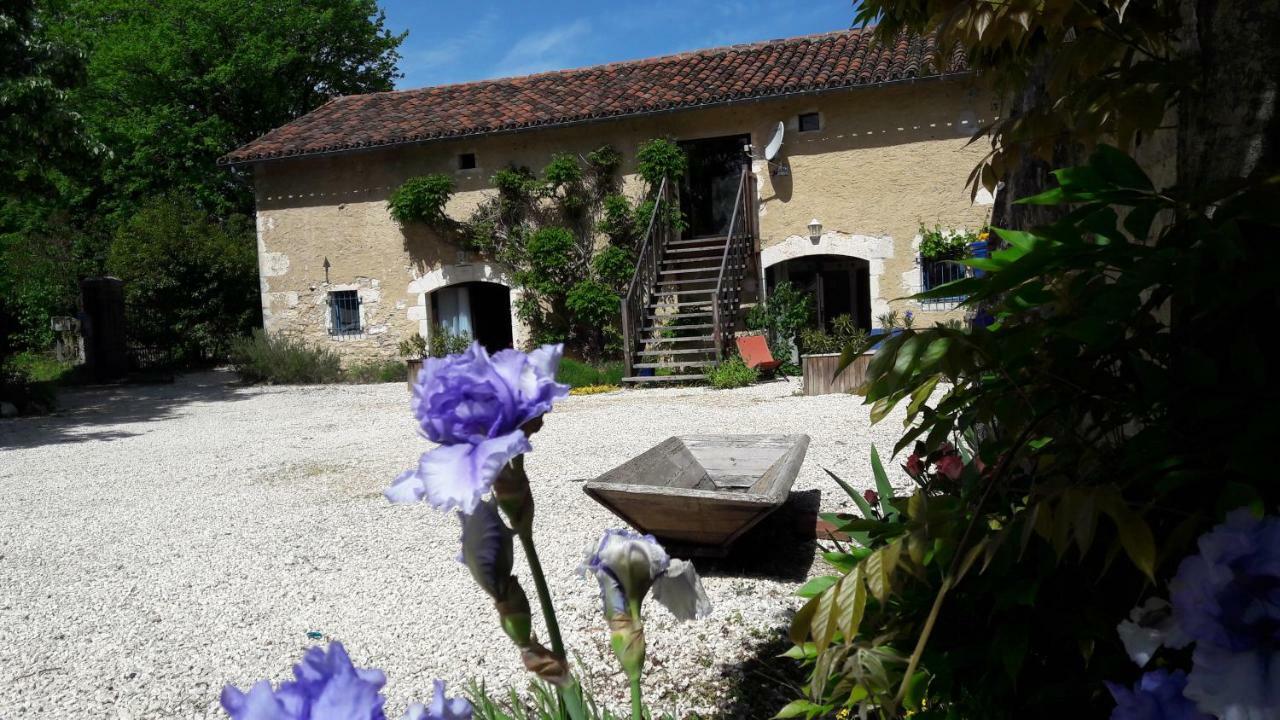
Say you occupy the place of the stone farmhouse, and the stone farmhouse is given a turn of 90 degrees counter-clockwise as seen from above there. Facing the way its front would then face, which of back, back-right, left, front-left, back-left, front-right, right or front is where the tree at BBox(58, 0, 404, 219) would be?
back

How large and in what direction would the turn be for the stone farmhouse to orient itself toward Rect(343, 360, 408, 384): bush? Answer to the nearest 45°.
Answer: approximately 45° to its right

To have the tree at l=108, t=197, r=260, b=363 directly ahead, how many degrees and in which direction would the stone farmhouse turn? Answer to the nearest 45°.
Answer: approximately 90° to its right

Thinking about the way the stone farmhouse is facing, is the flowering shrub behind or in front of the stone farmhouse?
in front

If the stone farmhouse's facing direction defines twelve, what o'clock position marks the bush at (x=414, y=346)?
The bush is roughly at 2 o'clock from the stone farmhouse.

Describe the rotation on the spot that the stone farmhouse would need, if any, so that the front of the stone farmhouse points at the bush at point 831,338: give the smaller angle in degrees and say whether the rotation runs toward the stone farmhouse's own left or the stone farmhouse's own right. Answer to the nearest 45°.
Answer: approximately 90° to the stone farmhouse's own left

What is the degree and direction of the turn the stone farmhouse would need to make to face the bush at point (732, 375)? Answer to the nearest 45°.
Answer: approximately 45° to its left

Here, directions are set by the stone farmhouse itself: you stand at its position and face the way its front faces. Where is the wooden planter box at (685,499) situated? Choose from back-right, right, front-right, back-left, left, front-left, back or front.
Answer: front-left

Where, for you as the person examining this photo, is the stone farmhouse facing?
facing the viewer and to the left of the viewer

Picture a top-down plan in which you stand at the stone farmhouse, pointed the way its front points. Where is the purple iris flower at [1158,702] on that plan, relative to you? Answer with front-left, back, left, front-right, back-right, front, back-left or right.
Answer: front-left
